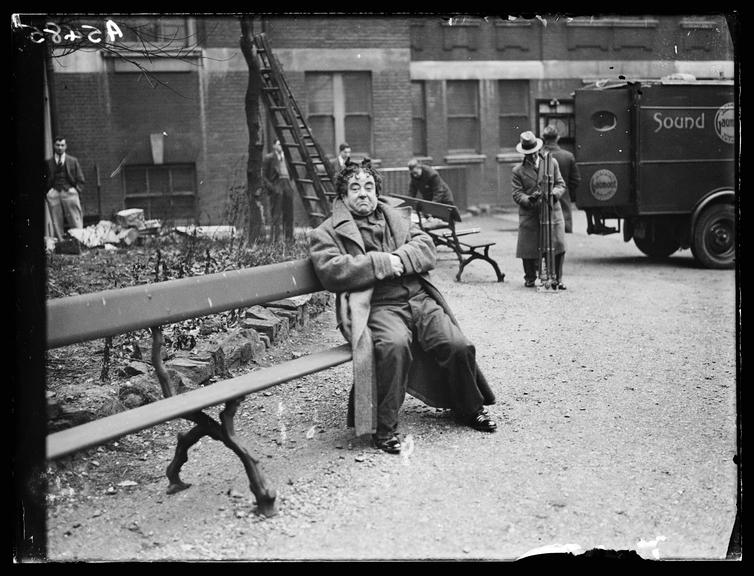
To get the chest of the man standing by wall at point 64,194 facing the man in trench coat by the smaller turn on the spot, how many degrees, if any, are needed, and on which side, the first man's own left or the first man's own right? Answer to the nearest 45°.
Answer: approximately 45° to the first man's own left

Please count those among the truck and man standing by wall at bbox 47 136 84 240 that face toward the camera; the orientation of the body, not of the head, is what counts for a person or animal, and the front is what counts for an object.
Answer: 1

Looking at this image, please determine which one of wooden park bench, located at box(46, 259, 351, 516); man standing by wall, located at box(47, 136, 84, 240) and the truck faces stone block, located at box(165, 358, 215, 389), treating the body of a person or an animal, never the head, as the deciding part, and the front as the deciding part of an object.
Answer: the man standing by wall

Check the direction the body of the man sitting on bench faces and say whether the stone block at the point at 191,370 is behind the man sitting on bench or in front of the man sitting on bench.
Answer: behind

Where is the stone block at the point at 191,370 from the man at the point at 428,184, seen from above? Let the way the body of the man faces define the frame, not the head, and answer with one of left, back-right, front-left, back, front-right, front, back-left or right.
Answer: front-left

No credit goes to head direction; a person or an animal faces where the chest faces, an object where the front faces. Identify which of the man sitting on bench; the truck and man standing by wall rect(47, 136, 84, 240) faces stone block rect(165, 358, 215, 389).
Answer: the man standing by wall

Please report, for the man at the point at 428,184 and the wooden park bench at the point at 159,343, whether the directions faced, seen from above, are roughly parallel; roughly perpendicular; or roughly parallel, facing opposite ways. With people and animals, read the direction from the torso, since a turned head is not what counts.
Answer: roughly perpendicular

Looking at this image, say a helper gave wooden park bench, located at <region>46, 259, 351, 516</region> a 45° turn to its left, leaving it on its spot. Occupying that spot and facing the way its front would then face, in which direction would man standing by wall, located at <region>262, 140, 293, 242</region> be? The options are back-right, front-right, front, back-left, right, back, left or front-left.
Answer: left

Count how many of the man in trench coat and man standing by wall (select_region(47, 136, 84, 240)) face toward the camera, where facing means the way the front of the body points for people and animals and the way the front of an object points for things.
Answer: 2

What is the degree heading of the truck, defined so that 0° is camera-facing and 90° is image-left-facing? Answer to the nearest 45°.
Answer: approximately 225°
